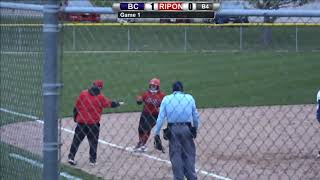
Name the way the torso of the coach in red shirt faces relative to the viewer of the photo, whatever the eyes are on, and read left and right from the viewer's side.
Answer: facing away from the viewer and to the right of the viewer

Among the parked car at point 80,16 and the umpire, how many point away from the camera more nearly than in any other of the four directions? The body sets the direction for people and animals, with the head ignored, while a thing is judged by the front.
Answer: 1

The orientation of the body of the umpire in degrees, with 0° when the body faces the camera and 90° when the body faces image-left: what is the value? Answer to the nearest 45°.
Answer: approximately 180°

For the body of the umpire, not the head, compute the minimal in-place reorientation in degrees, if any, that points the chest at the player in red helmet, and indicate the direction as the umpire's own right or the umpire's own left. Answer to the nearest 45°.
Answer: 0° — they already face them

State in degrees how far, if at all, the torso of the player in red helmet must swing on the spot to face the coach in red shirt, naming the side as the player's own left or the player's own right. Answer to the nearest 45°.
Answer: approximately 45° to the player's own right
